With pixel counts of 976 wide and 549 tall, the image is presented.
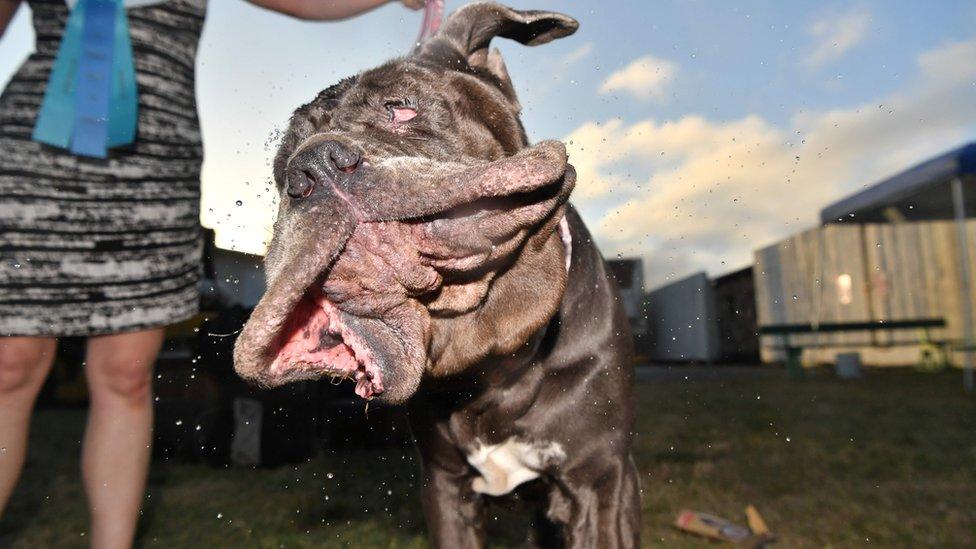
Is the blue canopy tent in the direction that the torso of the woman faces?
no

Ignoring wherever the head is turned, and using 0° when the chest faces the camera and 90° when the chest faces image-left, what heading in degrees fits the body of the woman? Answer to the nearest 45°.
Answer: approximately 0°

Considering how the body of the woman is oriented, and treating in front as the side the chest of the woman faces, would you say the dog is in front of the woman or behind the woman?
in front

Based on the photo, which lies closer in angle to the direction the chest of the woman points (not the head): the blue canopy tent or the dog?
the dog
